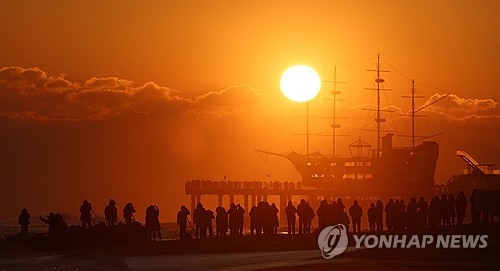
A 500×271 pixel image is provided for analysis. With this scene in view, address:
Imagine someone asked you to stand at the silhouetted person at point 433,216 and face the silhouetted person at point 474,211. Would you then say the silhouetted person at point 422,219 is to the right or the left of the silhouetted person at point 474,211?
right

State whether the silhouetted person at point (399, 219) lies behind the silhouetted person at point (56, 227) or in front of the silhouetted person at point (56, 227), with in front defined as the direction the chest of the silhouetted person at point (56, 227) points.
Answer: behind

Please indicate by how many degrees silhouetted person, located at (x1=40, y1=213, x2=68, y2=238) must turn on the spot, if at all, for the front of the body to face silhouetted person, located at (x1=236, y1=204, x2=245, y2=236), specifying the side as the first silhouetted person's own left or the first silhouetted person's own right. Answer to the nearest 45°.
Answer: approximately 180°

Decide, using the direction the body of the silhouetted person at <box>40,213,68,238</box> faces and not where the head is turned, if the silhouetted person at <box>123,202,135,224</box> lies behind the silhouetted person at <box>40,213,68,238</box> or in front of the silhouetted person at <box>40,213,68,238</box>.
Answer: behind

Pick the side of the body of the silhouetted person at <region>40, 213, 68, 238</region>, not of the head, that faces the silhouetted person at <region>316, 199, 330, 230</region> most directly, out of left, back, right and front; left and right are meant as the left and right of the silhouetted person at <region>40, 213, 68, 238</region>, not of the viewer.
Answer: back

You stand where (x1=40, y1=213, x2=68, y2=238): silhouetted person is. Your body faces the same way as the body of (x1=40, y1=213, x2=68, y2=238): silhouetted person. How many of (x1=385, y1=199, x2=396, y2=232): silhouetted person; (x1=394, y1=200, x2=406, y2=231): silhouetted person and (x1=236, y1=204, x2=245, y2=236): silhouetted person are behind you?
3

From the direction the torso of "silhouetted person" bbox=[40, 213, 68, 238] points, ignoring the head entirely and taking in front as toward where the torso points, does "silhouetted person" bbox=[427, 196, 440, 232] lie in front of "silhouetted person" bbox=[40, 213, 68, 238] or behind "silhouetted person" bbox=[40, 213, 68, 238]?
behind

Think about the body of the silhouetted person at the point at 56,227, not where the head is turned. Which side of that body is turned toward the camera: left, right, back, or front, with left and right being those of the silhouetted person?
left
